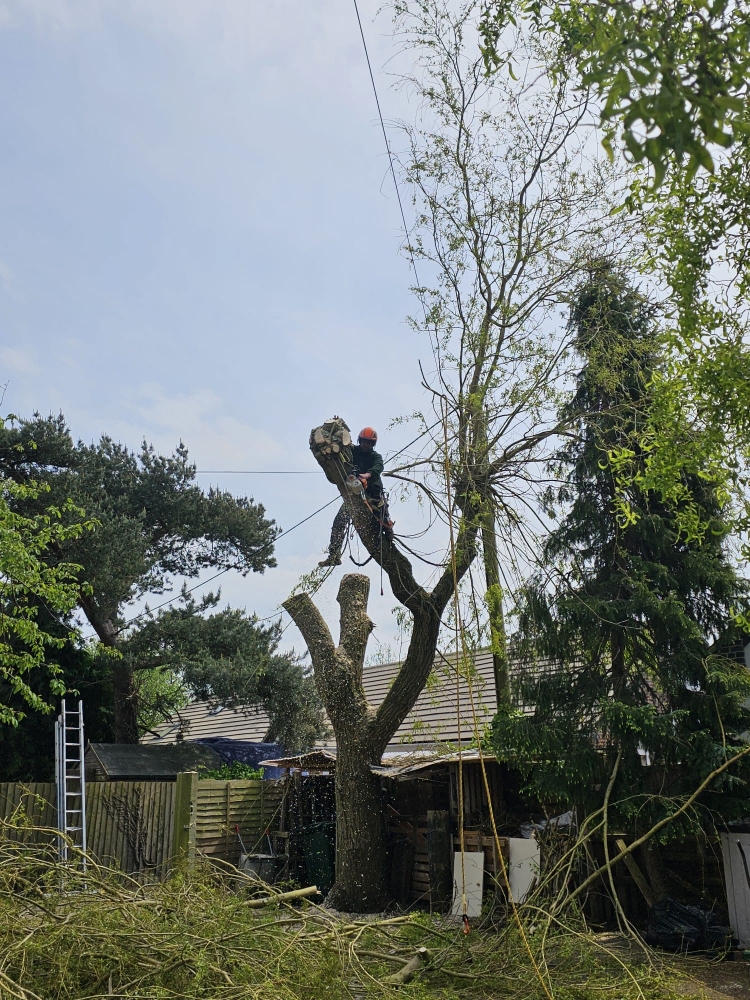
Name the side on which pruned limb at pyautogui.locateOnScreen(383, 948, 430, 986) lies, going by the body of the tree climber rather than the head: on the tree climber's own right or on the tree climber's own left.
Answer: on the tree climber's own left

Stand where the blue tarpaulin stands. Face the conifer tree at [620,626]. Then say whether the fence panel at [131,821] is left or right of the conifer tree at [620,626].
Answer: right

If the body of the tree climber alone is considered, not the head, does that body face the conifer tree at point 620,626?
no

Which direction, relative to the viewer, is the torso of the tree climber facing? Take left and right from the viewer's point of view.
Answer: facing the viewer and to the left of the viewer

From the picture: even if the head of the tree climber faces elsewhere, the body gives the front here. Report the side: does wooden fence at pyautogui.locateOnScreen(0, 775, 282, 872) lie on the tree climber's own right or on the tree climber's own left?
on the tree climber's own right
